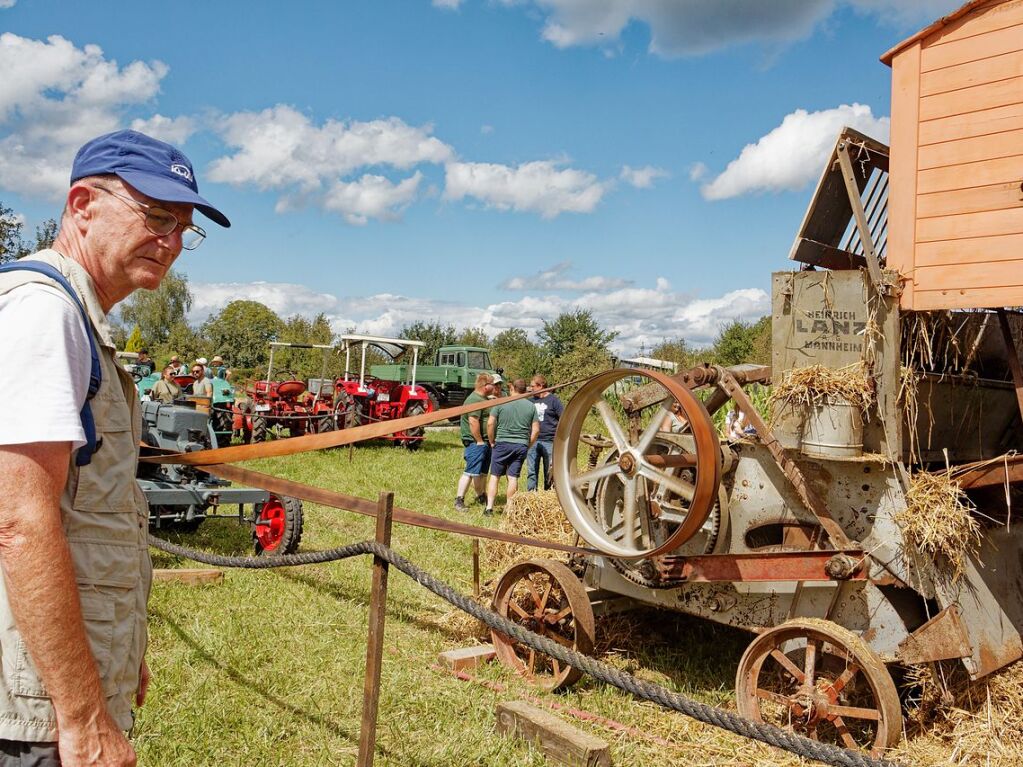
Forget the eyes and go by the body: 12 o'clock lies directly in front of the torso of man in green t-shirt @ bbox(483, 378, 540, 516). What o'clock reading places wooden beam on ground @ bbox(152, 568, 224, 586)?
The wooden beam on ground is roughly at 7 o'clock from the man in green t-shirt.

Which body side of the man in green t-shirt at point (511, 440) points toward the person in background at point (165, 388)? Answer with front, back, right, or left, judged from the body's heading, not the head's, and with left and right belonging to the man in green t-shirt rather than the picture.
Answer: left

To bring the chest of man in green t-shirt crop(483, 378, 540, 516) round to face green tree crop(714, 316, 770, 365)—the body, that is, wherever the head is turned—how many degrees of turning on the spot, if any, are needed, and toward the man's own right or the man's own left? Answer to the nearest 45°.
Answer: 0° — they already face it

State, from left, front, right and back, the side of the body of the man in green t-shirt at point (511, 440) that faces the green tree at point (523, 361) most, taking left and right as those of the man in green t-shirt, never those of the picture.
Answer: front

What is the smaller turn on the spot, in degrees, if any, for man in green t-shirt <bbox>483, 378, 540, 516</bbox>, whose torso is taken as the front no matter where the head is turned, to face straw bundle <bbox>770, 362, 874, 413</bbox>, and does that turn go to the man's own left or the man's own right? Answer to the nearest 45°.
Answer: approximately 180°

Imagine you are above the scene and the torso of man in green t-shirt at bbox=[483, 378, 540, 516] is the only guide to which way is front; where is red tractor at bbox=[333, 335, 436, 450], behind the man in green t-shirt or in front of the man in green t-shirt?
in front

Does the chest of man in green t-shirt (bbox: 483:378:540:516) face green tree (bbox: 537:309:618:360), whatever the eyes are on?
yes

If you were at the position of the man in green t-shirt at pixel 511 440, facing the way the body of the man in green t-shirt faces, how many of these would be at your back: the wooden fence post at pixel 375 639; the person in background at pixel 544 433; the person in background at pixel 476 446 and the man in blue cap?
2

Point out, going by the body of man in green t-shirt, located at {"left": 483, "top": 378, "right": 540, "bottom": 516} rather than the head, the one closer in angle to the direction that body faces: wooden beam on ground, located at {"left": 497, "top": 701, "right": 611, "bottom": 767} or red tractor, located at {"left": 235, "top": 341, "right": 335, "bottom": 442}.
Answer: the red tractor

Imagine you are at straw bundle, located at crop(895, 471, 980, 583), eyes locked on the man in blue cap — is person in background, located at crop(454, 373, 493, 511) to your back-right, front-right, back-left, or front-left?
back-right

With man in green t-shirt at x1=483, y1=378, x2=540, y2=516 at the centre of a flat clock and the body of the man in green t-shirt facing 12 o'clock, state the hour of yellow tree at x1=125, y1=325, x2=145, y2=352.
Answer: The yellow tree is roughly at 11 o'clock from the man in green t-shirt.

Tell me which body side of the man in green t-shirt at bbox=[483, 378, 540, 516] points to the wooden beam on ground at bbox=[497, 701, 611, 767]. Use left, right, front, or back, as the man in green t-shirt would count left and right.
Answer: back

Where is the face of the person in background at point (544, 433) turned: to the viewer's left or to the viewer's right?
to the viewer's left

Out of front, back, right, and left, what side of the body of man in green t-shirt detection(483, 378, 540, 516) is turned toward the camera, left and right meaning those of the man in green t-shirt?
back

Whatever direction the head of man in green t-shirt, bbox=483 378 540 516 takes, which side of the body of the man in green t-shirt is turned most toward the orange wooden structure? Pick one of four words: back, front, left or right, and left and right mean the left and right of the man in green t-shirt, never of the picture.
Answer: back

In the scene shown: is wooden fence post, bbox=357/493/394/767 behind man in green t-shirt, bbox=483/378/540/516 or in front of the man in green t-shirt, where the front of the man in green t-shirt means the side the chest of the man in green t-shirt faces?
behind

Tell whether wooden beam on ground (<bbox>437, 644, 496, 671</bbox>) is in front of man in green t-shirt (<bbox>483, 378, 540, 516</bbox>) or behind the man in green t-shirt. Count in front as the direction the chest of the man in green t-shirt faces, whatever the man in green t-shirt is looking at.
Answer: behind

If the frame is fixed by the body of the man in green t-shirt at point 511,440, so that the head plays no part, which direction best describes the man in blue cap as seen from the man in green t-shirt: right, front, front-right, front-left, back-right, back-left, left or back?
back

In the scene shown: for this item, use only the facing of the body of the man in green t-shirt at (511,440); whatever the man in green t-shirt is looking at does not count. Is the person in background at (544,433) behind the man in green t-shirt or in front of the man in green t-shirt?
in front

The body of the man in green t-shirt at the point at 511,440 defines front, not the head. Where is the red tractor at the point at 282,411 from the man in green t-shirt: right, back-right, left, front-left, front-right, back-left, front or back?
front-left
